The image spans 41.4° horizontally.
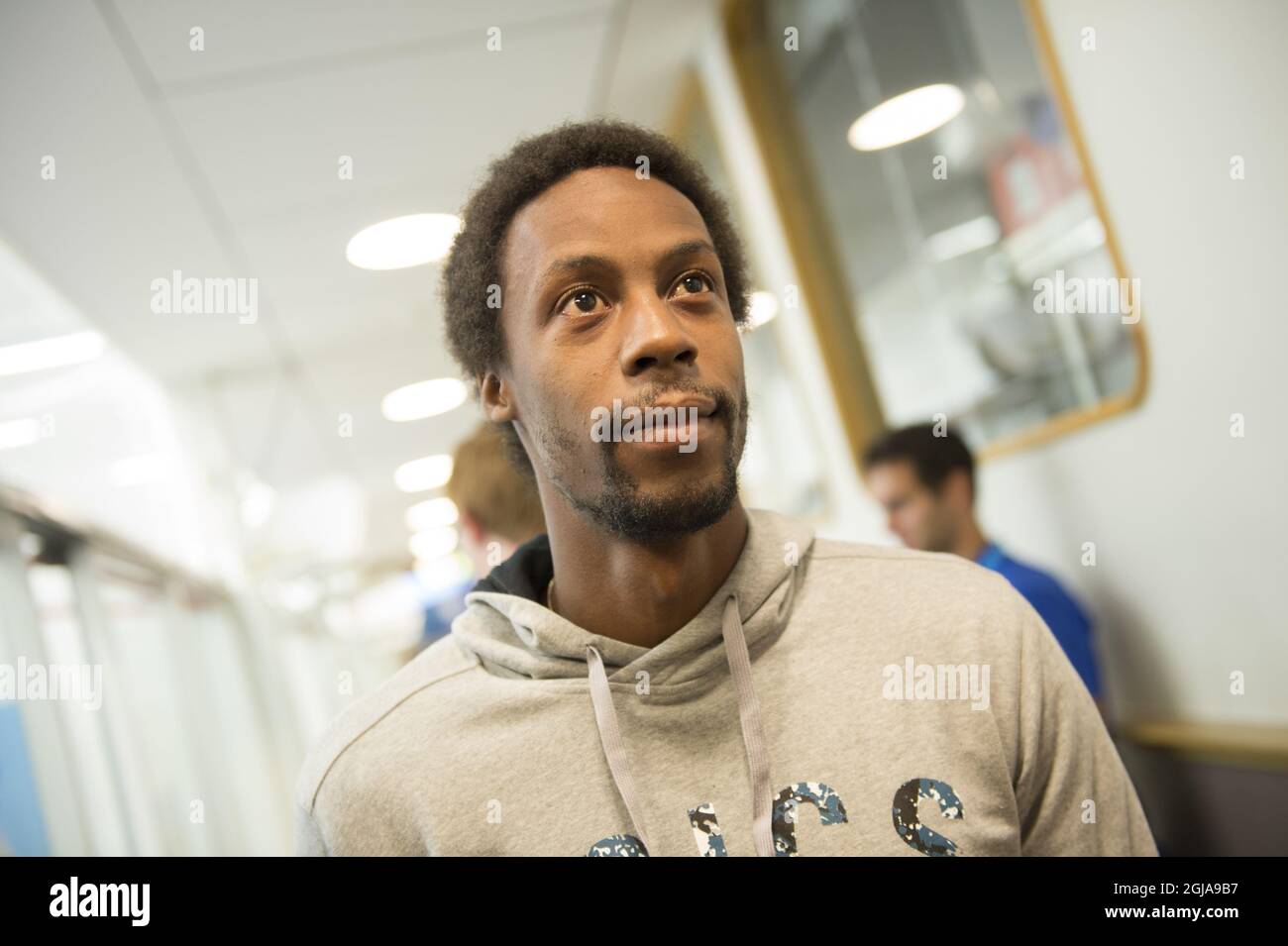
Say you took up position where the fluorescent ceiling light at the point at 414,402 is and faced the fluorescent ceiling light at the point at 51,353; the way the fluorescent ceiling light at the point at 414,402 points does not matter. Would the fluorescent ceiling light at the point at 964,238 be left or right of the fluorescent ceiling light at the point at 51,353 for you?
left

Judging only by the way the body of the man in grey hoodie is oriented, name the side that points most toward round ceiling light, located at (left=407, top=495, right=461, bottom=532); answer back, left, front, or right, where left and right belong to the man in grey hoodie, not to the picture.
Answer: back

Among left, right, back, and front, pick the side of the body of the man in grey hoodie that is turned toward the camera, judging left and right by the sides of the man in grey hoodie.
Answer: front

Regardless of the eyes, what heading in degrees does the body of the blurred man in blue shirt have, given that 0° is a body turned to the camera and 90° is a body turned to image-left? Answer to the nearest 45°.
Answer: approximately 45°

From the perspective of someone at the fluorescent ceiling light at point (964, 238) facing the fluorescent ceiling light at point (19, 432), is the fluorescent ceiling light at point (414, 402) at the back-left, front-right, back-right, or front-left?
front-right

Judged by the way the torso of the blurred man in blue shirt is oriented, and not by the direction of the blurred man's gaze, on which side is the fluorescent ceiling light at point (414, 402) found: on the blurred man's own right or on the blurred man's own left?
on the blurred man's own right

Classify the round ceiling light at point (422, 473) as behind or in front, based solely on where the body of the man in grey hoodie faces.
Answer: behind

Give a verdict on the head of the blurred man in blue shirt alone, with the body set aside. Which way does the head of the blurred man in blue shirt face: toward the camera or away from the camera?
toward the camera

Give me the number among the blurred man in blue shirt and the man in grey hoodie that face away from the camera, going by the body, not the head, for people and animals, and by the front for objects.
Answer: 0
